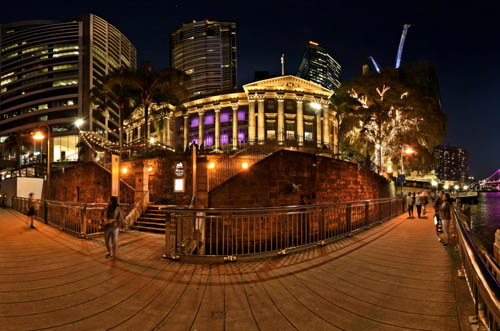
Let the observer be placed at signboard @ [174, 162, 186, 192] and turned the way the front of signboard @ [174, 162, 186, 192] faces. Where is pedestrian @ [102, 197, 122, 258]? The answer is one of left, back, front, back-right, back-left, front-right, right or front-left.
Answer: front

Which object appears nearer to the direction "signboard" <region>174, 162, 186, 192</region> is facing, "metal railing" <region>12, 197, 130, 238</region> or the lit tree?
the metal railing

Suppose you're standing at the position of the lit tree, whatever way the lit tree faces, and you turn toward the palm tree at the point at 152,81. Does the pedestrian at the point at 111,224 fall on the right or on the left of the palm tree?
left

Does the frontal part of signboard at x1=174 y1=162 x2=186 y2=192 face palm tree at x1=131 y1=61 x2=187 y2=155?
no

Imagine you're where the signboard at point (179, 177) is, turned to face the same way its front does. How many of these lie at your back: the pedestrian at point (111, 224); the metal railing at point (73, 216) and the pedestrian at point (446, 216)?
0

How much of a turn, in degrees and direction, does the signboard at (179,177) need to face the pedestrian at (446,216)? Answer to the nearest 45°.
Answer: approximately 45° to its left

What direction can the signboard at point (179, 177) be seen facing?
toward the camera

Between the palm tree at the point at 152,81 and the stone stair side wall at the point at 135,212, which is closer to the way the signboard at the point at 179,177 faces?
the stone stair side wall
